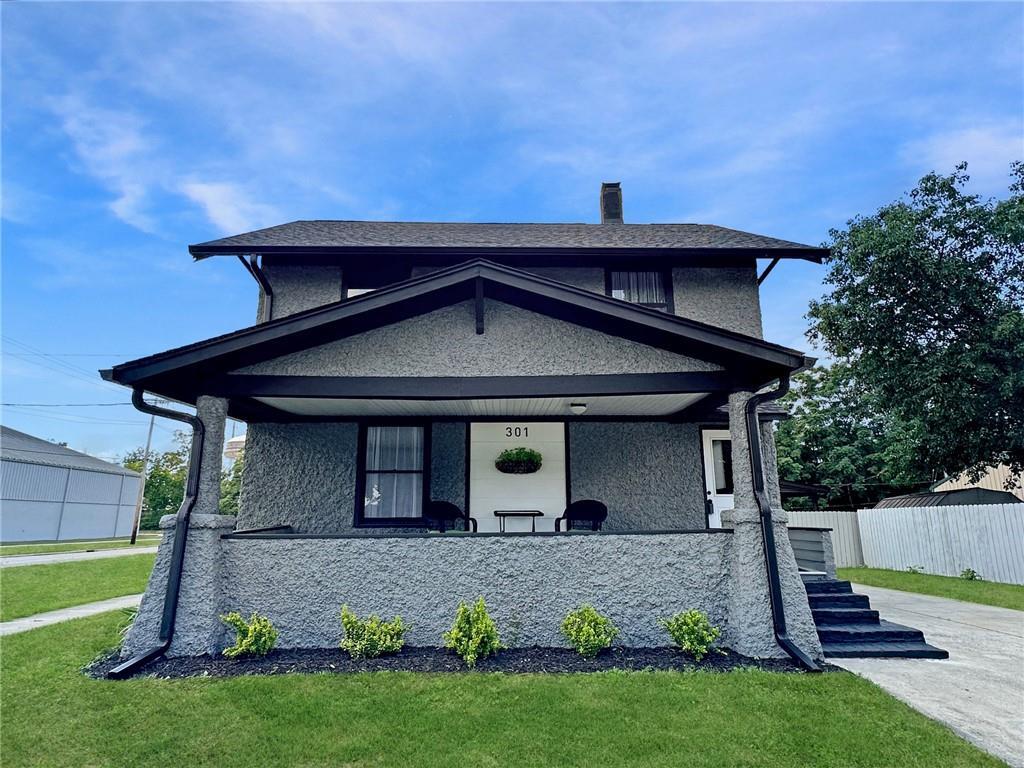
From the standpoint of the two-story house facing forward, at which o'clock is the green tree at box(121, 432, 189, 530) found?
The green tree is roughly at 5 o'clock from the two-story house.

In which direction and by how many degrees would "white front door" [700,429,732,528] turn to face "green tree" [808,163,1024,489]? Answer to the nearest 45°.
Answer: approximately 135° to its left

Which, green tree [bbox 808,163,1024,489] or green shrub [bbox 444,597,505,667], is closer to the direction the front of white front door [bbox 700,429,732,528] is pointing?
the green shrub

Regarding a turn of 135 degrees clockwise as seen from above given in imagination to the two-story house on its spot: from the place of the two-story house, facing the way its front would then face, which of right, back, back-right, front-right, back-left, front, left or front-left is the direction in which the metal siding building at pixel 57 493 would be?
front

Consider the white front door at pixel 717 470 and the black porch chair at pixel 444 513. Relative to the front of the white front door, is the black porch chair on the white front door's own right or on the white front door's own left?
on the white front door's own right

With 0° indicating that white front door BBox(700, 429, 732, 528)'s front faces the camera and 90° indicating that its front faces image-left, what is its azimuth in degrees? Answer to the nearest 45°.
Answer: approximately 0°

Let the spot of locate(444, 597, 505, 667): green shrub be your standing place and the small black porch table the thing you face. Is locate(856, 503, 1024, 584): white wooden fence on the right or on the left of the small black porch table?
right

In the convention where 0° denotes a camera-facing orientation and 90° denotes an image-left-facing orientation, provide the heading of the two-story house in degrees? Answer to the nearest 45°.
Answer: approximately 0°

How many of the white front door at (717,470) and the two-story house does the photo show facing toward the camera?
2
